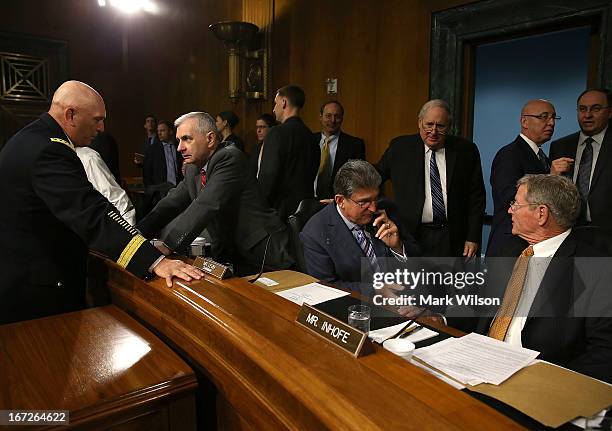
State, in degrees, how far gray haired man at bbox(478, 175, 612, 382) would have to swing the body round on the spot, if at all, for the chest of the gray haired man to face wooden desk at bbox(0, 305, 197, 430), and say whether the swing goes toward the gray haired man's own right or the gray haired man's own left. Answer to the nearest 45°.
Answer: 0° — they already face it

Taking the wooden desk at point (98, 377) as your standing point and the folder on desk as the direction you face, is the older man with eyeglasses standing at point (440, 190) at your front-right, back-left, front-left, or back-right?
front-left

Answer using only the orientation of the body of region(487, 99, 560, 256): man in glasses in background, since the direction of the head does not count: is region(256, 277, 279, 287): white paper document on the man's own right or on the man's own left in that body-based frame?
on the man's own right

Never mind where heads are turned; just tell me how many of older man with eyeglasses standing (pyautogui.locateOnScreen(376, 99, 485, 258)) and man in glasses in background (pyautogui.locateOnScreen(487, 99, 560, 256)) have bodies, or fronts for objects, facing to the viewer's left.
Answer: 0

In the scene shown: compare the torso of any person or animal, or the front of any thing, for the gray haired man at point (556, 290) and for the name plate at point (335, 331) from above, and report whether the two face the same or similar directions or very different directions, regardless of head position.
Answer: same or similar directions

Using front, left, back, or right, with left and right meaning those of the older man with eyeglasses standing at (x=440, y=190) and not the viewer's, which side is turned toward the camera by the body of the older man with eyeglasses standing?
front

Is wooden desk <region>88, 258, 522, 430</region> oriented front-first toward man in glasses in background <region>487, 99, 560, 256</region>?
no

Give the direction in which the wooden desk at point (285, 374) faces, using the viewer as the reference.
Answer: facing the viewer and to the left of the viewer

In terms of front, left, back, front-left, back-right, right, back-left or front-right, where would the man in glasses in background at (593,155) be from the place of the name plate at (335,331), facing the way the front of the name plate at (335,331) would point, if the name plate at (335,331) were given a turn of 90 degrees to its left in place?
left

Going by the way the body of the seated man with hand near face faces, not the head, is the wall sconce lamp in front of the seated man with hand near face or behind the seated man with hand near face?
behind

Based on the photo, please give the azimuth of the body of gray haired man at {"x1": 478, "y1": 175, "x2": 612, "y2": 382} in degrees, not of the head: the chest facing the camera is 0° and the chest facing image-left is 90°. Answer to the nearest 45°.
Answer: approximately 45°

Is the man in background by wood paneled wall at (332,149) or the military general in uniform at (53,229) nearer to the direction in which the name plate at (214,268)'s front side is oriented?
the military general in uniform

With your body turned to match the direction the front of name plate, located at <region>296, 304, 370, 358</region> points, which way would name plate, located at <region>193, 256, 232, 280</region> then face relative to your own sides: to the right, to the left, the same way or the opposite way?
the same way

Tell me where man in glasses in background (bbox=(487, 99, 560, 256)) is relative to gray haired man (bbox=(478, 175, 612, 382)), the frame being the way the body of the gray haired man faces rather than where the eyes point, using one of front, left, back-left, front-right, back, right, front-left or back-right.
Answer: back-right
